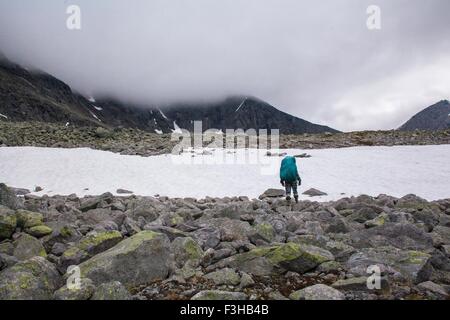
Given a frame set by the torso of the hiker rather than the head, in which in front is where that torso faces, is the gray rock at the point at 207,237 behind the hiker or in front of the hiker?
behind

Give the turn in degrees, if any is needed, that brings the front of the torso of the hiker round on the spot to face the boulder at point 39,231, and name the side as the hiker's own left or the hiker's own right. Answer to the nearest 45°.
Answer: approximately 135° to the hiker's own left

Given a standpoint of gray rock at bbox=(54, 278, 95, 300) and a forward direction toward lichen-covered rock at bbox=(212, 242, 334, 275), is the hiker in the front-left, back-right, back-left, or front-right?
front-left

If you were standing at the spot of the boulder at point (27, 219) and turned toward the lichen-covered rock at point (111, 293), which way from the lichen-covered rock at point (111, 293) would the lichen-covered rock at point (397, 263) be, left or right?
left

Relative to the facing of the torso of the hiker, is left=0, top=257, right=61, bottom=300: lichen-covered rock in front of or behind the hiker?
behind

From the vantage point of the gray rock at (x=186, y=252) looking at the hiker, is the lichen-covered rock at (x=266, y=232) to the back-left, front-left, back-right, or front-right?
front-right

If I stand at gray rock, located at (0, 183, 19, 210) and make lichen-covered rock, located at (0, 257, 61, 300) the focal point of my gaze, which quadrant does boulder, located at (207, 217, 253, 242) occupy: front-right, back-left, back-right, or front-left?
front-left

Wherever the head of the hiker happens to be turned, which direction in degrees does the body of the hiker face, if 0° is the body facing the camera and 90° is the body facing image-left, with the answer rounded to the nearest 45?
approximately 180°

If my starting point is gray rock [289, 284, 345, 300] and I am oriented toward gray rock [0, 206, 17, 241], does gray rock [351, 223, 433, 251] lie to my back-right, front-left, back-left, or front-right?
back-right

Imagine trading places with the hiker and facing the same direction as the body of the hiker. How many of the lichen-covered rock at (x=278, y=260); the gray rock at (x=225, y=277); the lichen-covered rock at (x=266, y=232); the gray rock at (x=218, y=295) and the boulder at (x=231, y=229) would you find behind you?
5

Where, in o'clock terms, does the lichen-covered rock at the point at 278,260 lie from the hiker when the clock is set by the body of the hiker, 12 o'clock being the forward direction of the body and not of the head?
The lichen-covered rock is roughly at 6 o'clock from the hiker.

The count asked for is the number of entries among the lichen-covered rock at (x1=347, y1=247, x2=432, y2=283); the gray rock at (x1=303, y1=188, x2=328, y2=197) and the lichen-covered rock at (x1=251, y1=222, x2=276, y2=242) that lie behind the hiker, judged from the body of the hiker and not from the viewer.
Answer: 2

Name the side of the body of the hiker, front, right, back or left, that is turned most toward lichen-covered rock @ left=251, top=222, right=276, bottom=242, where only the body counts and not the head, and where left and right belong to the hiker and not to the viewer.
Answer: back

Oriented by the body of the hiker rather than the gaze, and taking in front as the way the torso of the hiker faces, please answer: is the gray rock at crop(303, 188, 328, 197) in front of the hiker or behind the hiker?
in front

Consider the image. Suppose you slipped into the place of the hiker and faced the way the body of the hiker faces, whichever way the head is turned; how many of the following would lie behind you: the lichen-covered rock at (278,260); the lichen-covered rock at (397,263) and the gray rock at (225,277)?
3

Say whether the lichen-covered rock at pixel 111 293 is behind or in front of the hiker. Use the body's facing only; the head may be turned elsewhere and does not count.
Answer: behind

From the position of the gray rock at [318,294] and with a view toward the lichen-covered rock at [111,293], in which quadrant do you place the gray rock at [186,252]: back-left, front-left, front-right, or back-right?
front-right

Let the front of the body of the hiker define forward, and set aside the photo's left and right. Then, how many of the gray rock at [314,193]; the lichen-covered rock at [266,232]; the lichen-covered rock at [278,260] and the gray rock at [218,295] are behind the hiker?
3
